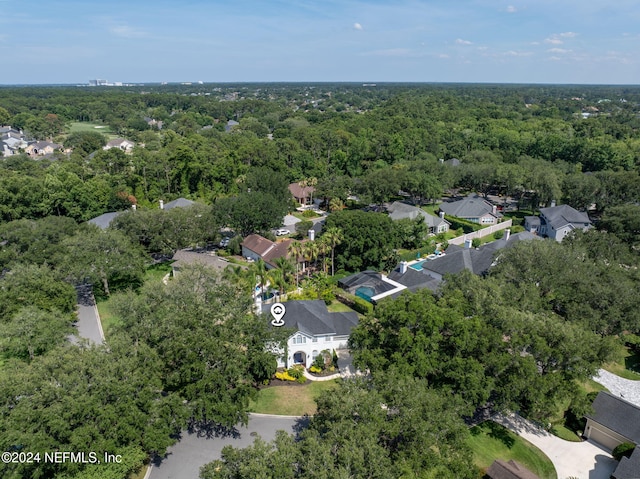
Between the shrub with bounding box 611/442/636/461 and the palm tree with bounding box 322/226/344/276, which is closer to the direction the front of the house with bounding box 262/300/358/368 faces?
the shrub

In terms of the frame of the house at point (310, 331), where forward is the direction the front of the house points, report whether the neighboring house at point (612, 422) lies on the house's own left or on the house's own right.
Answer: on the house's own left

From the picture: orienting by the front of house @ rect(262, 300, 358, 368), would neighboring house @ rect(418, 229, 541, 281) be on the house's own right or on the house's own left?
on the house's own left

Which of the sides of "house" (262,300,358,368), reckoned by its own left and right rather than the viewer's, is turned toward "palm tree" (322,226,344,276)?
back

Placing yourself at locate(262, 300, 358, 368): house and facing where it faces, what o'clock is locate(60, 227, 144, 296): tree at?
The tree is roughly at 4 o'clock from the house.

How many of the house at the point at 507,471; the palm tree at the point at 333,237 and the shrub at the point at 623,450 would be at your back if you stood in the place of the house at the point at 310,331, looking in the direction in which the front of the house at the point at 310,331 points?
1

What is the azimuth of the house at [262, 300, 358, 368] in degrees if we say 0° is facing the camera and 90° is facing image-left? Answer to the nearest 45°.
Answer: approximately 0°

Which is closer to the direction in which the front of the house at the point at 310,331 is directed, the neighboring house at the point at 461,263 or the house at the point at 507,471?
the house

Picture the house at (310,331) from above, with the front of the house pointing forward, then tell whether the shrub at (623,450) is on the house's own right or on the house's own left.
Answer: on the house's own left

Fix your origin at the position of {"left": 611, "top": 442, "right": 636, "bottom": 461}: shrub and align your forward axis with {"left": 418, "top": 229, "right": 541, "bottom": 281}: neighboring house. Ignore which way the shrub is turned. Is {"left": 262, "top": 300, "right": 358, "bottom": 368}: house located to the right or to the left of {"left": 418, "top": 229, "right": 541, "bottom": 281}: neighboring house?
left

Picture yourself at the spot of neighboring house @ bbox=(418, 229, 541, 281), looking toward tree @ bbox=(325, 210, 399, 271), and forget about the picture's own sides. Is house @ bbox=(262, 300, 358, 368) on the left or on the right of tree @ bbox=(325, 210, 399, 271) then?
left

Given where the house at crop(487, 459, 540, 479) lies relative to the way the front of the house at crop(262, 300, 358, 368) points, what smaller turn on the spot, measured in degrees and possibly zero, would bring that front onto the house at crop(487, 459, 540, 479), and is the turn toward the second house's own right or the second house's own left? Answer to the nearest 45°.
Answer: approximately 45° to the second house's own left
